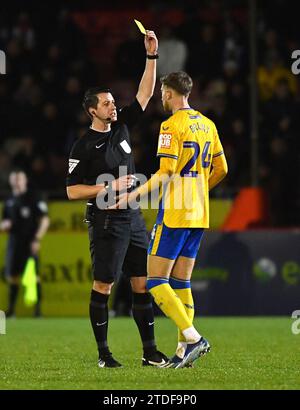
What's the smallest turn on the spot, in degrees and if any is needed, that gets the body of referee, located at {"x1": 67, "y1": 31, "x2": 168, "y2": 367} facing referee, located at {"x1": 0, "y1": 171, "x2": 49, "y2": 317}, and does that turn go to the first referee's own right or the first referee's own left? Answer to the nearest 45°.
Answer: approximately 135° to the first referee's own left

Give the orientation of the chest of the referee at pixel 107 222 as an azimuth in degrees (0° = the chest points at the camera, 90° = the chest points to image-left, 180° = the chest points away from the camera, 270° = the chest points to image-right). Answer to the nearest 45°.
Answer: approximately 315°

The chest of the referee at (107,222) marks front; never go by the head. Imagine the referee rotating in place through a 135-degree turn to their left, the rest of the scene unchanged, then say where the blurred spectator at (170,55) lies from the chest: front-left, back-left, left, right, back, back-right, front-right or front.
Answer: front

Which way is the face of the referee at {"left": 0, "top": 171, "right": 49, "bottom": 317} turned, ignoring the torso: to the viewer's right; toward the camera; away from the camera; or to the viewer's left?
toward the camera
